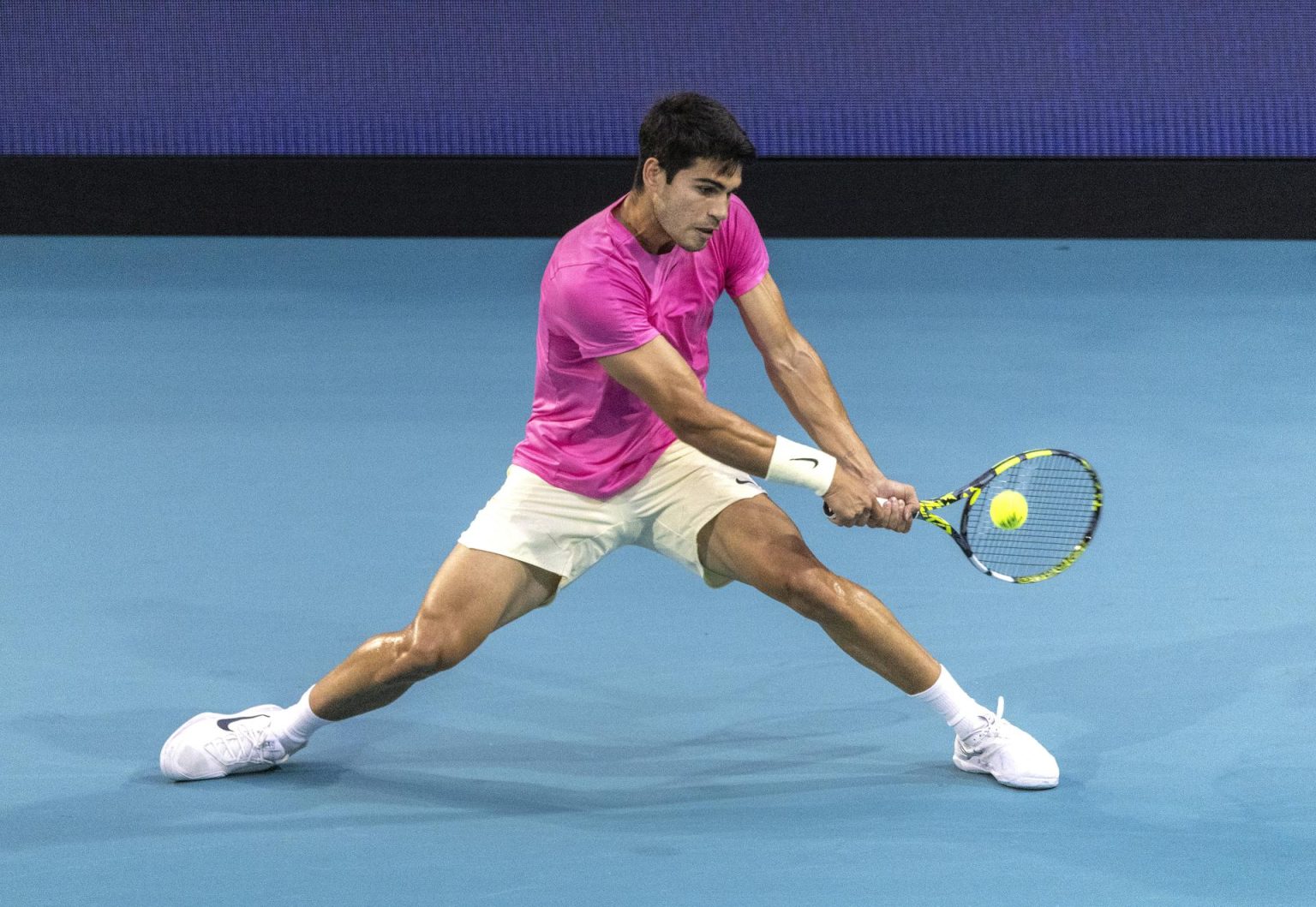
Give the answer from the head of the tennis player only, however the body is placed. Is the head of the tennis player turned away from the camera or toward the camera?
toward the camera

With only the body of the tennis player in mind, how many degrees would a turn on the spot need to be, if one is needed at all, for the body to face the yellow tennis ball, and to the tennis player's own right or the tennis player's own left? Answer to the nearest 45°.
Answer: approximately 45° to the tennis player's own left
